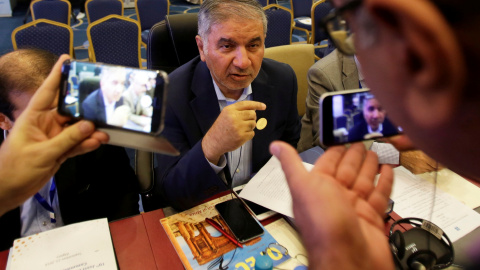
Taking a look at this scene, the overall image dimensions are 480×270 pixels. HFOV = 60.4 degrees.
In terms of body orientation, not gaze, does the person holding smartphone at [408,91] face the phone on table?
yes

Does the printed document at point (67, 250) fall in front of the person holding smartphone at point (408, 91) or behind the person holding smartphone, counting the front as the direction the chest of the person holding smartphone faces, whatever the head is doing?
in front

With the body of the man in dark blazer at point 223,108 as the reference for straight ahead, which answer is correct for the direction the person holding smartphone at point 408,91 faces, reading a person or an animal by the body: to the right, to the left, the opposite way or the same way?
the opposite way

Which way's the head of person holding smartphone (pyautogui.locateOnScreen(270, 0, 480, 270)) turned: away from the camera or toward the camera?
away from the camera

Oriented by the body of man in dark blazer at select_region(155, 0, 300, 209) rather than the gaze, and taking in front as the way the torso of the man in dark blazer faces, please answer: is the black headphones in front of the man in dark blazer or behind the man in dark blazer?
in front

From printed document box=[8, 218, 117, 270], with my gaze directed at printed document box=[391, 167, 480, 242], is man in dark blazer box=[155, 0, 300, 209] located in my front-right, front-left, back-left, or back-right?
front-left

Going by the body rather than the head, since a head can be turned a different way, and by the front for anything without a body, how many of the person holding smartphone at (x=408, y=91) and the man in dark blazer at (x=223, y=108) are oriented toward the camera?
1

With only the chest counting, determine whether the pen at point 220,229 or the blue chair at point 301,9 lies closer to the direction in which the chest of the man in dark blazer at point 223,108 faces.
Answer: the pen

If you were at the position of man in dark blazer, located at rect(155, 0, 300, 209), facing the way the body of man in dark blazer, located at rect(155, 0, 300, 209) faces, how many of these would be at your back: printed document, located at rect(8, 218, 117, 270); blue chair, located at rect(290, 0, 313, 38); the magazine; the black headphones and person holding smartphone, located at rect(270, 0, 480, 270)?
1

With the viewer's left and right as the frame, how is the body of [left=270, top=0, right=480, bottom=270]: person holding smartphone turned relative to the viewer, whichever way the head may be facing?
facing away from the viewer and to the left of the viewer

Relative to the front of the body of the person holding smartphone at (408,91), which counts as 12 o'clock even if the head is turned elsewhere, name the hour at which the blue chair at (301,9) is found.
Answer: The blue chair is roughly at 1 o'clock from the person holding smartphone.

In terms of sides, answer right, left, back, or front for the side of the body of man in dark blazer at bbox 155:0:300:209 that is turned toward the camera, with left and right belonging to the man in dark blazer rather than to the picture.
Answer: front
